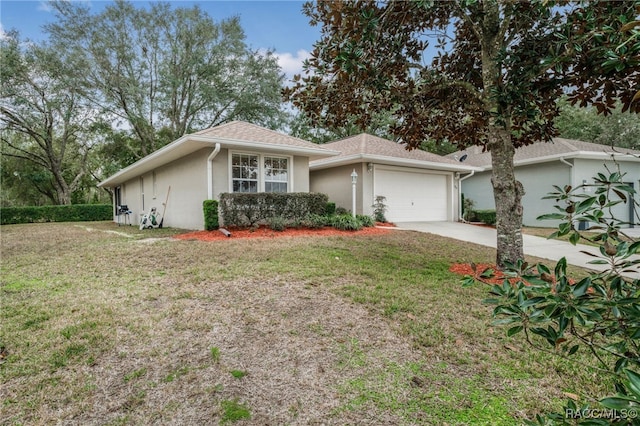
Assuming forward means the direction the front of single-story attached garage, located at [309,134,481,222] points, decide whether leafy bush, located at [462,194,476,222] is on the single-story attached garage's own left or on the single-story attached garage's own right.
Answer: on the single-story attached garage's own left

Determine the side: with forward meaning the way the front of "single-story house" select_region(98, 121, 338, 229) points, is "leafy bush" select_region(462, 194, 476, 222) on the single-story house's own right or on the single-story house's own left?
on the single-story house's own left

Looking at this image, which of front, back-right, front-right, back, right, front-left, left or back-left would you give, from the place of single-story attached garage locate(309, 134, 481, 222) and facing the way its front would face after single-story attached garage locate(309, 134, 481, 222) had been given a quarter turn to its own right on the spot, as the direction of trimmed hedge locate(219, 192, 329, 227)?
front

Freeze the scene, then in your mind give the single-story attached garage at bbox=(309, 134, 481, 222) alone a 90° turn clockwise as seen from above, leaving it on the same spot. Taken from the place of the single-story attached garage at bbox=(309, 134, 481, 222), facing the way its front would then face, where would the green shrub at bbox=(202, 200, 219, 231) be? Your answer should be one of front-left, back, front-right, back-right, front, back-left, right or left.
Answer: front

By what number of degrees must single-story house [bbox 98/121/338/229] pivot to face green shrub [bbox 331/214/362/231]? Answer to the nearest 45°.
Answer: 0° — it already faces it

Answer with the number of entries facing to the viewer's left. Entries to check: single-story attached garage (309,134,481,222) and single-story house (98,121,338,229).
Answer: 0

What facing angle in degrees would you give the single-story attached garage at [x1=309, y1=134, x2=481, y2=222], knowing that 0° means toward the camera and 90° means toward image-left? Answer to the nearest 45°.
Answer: approximately 315°

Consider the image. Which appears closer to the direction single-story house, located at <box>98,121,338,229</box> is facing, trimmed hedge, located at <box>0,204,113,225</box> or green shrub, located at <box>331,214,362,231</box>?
the green shrub

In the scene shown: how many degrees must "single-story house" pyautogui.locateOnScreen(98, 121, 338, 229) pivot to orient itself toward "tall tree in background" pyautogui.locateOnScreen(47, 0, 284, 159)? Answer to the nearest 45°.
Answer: approximately 135° to its left

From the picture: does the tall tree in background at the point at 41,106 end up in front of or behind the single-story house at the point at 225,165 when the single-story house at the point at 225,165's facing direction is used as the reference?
behind

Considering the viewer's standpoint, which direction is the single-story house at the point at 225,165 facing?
facing the viewer and to the right of the viewer

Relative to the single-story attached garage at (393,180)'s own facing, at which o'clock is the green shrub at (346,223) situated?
The green shrub is roughly at 2 o'clock from the single-story attached garage.
